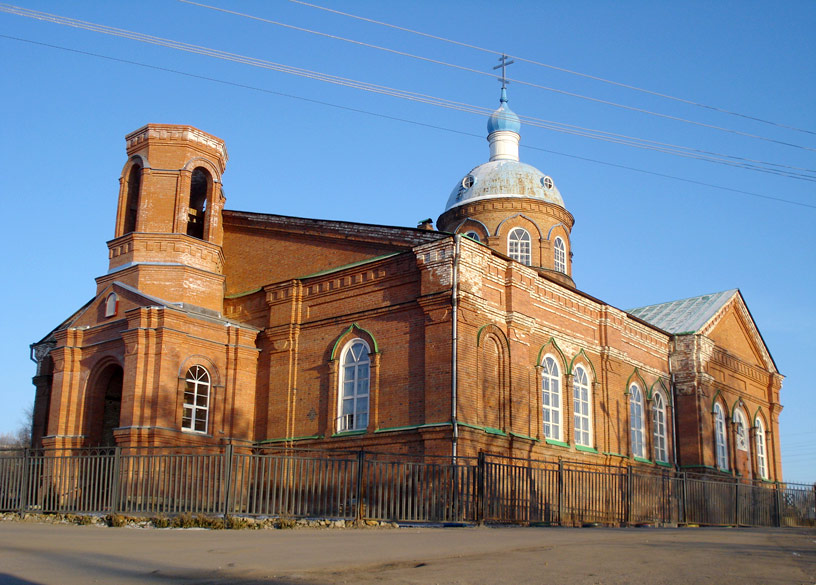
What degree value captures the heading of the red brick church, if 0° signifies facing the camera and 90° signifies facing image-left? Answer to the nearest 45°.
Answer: approximately 45°
